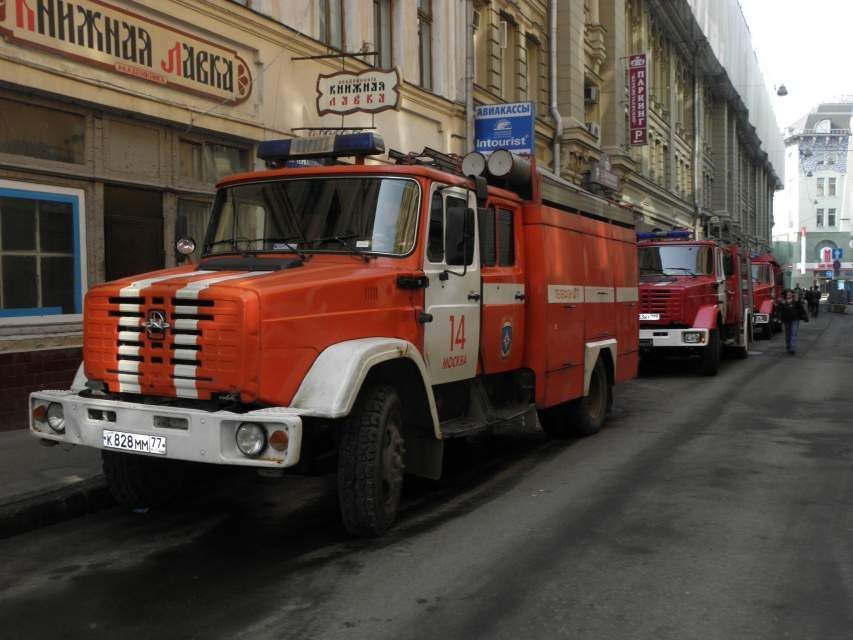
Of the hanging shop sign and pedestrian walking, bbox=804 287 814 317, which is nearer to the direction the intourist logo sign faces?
the hanging shop sign

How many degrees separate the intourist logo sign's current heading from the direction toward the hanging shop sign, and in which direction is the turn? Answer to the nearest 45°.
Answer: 0° — it already faces it

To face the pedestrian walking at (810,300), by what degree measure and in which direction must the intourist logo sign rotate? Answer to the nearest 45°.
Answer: approximately 135° to its left

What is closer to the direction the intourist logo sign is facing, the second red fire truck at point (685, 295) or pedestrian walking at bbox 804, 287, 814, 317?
the second red fire truck

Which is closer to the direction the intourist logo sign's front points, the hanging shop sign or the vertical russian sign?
the hanging shop sign

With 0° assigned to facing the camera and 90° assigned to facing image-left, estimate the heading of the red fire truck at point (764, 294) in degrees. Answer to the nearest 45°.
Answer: approximately 45°

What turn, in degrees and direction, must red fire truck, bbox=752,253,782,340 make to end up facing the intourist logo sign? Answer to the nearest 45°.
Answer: approximately 45° to its left
